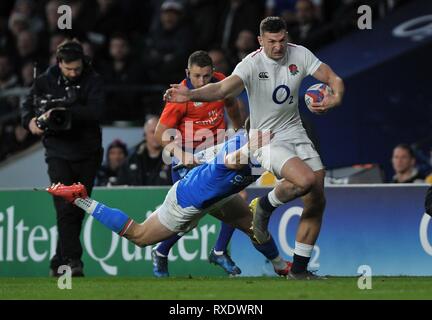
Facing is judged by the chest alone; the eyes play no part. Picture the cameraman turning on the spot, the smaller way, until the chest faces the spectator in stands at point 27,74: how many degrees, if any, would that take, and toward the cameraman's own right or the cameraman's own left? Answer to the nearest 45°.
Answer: approximately 180°

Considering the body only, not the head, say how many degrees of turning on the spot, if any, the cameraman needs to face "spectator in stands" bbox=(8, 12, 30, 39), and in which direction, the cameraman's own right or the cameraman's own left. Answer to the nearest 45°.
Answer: approximately 180°
